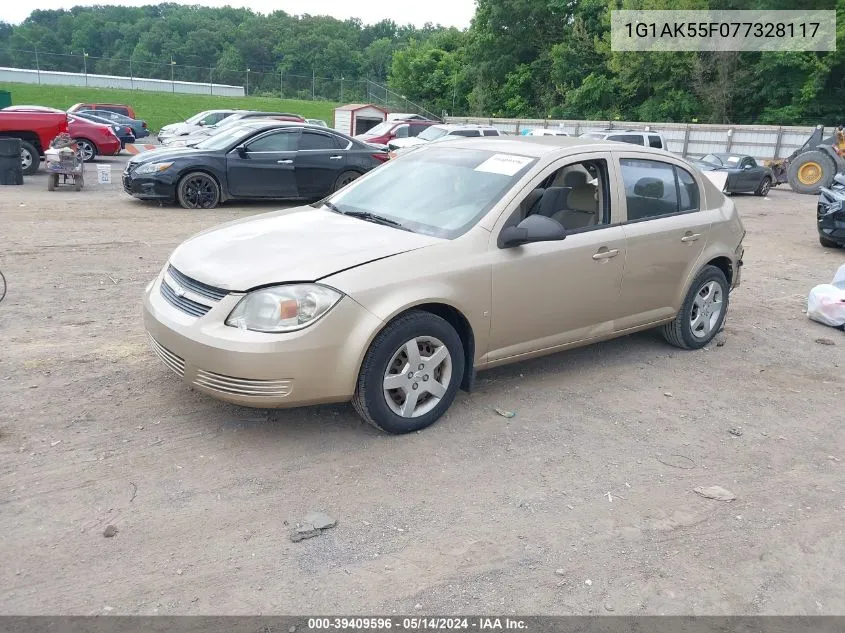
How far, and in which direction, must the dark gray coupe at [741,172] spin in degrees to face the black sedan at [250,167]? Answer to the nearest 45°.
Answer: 0° — it already faces it

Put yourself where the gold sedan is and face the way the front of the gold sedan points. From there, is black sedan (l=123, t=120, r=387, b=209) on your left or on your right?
on your right

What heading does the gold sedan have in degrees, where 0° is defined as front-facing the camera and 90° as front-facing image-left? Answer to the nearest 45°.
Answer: approximately 45°

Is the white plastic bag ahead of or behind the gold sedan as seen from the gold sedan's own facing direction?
behind

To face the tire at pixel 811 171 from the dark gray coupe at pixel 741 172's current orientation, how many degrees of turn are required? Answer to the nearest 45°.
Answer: approximately 180°

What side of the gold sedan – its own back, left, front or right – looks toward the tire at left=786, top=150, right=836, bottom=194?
back
